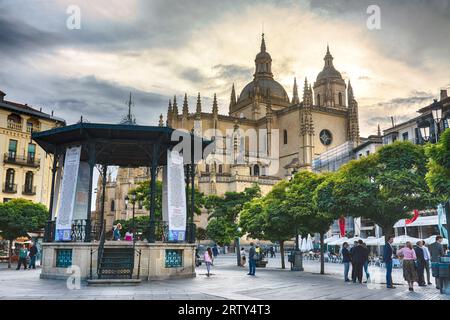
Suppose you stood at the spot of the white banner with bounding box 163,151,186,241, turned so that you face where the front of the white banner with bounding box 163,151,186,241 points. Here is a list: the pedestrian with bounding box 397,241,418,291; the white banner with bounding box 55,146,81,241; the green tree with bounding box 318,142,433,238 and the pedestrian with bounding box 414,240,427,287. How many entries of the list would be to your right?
1

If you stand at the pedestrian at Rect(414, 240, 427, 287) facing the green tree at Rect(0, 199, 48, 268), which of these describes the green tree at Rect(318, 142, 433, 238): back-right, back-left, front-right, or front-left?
front-right

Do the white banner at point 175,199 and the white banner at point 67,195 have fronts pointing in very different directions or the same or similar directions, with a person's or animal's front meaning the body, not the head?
same or similar directions

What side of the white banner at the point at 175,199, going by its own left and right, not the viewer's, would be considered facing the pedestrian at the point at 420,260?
left

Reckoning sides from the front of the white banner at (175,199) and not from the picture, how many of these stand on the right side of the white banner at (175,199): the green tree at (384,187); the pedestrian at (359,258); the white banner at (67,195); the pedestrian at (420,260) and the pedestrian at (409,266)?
1

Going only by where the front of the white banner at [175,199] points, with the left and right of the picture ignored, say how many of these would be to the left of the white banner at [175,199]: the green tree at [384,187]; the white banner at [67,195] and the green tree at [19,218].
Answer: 1

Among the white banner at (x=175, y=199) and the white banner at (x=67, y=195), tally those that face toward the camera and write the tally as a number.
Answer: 2

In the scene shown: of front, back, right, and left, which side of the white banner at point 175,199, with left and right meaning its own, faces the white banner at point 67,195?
right

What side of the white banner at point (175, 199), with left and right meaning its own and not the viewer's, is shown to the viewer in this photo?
front

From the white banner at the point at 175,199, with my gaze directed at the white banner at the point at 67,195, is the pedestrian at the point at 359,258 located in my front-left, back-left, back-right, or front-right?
back-left

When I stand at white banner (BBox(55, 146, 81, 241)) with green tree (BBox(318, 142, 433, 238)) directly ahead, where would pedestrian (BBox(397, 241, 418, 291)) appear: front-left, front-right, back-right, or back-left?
front-right

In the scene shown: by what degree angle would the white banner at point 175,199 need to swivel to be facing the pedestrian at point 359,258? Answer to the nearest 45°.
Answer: approximately 90° to its left

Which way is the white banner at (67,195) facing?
toward the camera

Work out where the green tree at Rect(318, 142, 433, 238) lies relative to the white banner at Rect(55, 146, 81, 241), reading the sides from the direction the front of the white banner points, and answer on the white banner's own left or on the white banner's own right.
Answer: on the white banner's own left

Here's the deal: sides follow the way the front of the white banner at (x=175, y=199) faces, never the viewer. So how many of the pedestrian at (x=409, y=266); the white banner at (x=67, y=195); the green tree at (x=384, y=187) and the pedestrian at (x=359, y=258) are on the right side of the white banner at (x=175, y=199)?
1
